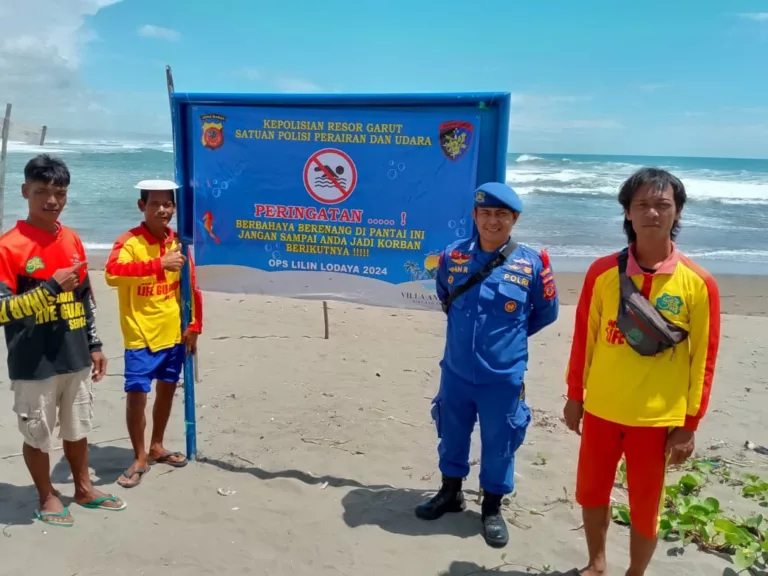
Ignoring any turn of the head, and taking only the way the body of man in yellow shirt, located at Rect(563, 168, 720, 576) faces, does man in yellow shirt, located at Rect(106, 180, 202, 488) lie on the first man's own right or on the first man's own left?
on the first man's own right

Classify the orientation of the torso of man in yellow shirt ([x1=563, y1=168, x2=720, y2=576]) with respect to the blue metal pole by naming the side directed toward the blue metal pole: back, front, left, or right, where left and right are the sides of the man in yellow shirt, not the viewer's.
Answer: right

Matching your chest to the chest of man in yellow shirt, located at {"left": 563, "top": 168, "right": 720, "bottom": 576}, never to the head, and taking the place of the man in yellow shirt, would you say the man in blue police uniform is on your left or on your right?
on your right
